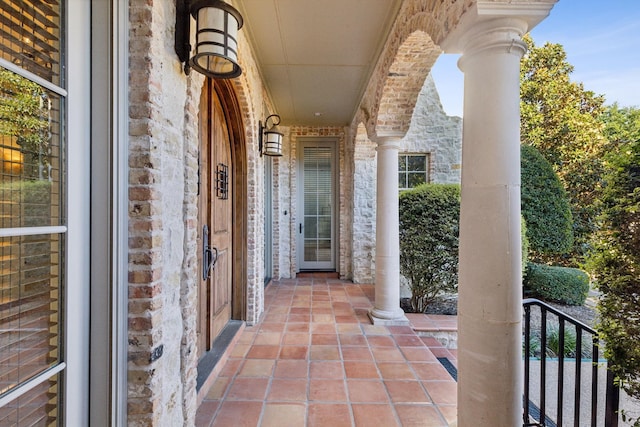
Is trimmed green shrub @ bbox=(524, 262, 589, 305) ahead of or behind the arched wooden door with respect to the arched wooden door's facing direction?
ahead

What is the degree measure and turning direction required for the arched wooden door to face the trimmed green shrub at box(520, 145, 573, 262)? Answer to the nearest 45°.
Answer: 0° — it already faces it

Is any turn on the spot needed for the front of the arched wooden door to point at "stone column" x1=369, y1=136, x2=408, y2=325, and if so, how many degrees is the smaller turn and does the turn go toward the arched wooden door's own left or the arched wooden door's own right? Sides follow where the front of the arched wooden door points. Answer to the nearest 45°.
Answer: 0° — it already faces it

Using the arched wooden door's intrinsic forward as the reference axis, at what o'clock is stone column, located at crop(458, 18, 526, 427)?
The stone column is roughly at 2 o'clock from the arched wooden door.

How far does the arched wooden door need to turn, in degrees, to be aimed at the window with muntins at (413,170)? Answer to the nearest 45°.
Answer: approximately 45° to its left

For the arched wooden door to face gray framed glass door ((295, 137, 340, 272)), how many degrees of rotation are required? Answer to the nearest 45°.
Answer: approximately 45° to its left

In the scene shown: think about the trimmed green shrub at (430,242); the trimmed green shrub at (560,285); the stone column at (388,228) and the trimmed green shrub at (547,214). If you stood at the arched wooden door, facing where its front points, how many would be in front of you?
4

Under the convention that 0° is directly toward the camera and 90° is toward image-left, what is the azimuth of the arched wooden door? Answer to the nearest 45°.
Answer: approximately 270°

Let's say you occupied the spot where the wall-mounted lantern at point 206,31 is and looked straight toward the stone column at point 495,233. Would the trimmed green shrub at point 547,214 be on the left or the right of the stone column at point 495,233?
left

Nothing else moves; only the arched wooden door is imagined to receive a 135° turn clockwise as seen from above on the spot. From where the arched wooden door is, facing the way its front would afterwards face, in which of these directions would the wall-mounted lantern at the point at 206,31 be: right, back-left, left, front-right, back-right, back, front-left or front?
front-left

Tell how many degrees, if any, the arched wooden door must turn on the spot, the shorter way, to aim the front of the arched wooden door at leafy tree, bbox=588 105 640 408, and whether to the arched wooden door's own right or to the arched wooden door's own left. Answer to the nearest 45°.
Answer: approximately 45° to the arched wooden door's own right
